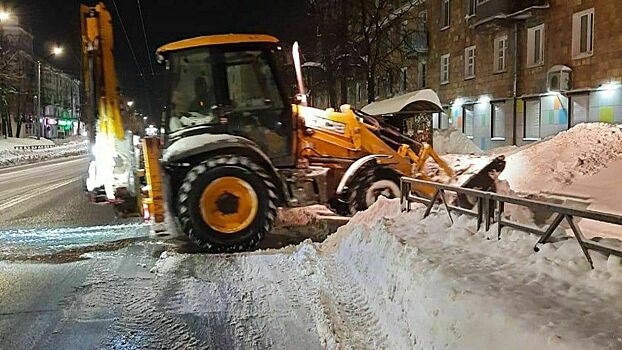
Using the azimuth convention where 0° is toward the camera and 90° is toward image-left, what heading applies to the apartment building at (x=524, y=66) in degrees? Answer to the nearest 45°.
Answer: approximately 45°

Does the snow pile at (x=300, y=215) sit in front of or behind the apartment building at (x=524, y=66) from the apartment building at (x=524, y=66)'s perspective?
in front

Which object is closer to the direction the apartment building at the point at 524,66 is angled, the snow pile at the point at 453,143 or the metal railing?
the snow pile

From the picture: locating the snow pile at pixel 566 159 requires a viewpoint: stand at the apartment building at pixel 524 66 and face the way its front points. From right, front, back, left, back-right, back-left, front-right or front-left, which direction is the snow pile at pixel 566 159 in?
front-left

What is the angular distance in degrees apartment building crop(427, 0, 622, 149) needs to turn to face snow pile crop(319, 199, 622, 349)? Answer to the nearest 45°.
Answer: approximately 45° to its left

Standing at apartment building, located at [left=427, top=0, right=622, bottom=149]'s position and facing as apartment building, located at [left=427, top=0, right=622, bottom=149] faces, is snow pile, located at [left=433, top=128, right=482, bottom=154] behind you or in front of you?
in front

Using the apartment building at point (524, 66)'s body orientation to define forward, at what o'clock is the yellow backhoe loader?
The yellow backhoe loader is roughly at 11 o'clock from the apartment building.
